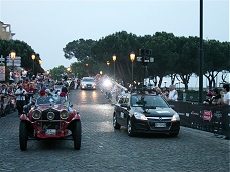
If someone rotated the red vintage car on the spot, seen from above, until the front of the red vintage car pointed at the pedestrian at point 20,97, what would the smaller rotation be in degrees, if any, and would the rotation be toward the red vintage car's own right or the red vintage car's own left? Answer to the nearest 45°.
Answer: approximately 180°

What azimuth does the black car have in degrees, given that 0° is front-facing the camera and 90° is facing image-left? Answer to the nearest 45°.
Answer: approximately 315°

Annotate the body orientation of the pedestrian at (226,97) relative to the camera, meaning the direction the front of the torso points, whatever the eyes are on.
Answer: to the viewer's left

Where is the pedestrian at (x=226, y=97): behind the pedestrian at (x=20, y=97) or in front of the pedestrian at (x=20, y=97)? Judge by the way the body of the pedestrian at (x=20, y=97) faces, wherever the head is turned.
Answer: in front

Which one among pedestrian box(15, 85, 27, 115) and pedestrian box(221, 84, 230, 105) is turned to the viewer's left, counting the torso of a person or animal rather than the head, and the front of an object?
pedestrian box(221, 84, 230, 105)

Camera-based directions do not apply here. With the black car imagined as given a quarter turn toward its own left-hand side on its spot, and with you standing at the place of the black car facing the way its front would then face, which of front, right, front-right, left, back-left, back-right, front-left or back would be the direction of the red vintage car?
back

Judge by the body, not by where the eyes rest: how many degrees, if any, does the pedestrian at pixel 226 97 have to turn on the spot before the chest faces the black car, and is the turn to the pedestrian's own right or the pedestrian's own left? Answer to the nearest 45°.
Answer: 0° — they already face it

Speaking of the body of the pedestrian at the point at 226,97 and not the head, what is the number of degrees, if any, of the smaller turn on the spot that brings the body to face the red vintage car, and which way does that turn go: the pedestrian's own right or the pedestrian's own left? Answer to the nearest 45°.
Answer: approximately 45° to the pedestrian's own left

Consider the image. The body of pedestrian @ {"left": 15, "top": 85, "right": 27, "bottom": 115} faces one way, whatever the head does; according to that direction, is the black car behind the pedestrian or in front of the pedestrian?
in front

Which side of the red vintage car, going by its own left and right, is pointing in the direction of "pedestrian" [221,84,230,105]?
left
